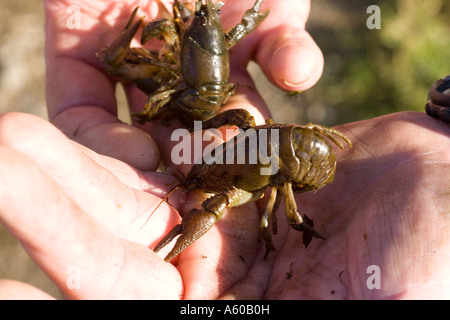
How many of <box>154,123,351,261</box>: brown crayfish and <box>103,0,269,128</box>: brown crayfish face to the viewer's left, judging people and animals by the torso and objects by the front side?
1

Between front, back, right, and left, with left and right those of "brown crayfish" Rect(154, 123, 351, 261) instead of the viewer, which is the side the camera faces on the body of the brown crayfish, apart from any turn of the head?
left

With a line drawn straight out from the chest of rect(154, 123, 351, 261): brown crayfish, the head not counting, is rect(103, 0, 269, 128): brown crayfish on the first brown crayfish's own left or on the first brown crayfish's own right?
on the first brown crayfish's own right

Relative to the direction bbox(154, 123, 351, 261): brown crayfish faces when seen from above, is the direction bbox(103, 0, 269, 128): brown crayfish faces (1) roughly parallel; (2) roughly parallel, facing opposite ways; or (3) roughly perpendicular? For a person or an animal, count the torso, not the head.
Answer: roughly perpendicular
